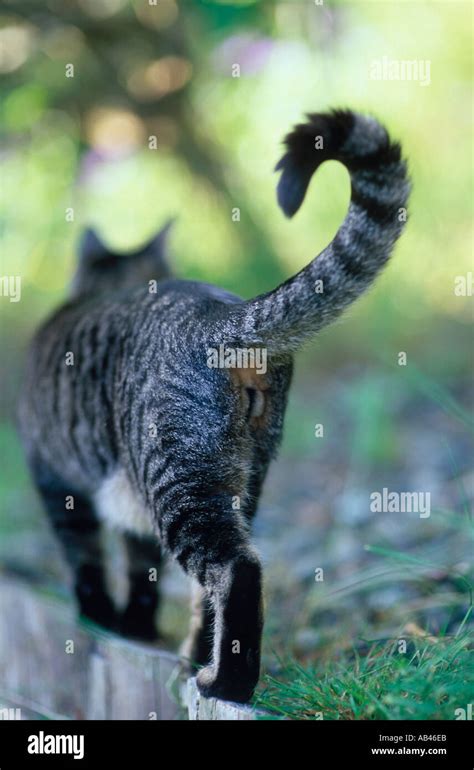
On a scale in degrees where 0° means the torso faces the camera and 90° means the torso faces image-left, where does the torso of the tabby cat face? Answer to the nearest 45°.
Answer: approximately 135°
